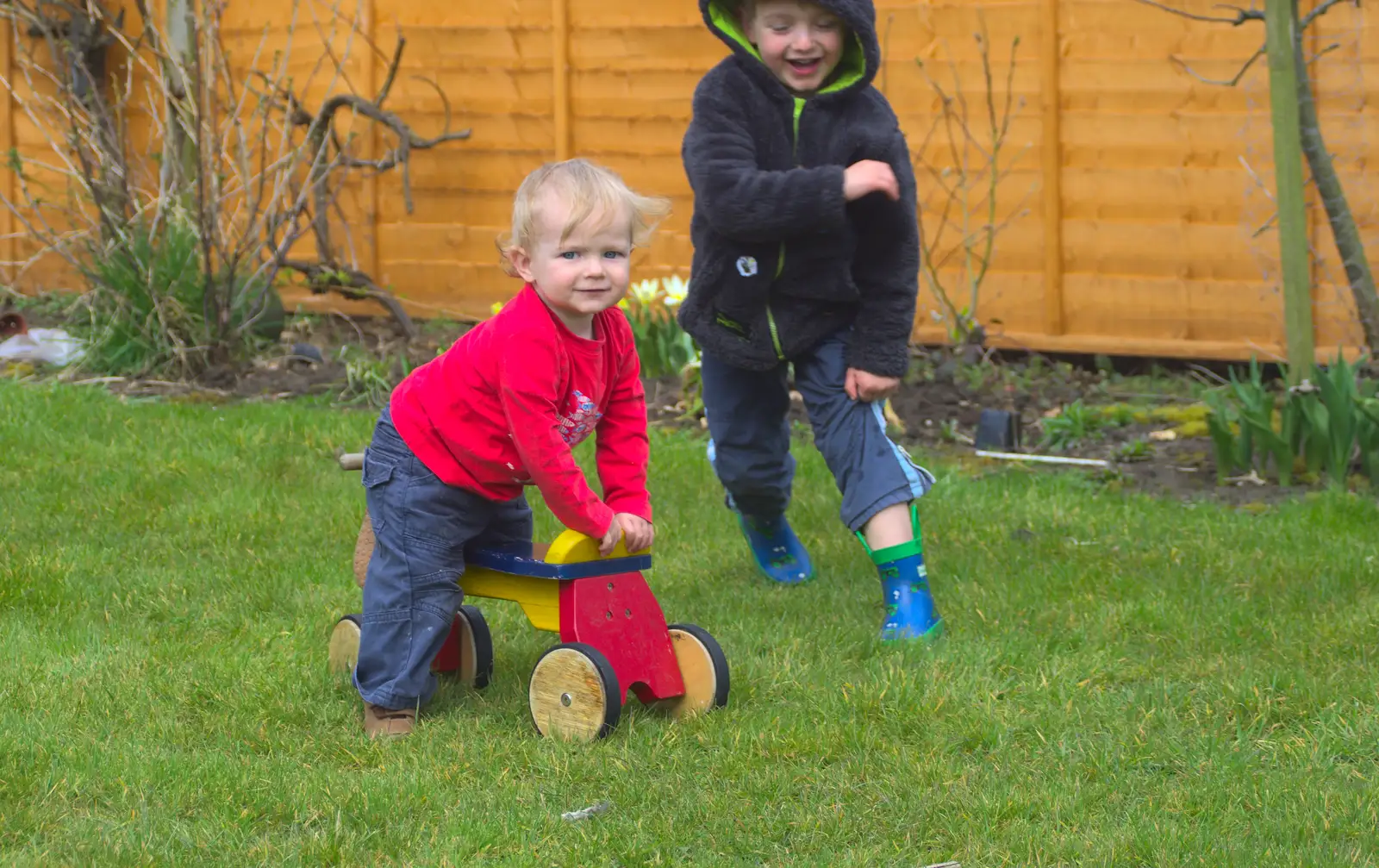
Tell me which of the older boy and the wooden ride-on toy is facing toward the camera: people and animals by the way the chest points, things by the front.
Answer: the older boy

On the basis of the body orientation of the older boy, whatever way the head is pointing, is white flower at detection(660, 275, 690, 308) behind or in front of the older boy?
behind

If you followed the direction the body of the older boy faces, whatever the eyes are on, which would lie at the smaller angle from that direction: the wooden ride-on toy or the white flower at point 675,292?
the wooden ride-on toy

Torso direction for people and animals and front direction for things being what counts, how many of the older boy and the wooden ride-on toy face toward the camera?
1

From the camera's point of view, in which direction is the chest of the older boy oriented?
toward the camera

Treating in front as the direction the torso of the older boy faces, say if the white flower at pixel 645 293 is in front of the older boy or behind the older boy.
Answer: behind

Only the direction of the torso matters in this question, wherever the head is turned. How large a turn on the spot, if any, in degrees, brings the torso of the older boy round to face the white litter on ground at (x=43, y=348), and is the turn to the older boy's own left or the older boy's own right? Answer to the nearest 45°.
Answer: approximately 135° to the older boy's own right

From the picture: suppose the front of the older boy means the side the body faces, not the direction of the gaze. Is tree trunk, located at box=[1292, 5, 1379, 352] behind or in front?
behind

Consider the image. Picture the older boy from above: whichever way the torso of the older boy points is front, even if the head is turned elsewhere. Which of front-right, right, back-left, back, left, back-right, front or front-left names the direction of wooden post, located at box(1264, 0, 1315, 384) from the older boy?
back-left

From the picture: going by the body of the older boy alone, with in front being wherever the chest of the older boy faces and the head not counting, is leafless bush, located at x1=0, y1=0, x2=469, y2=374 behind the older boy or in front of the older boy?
behind
